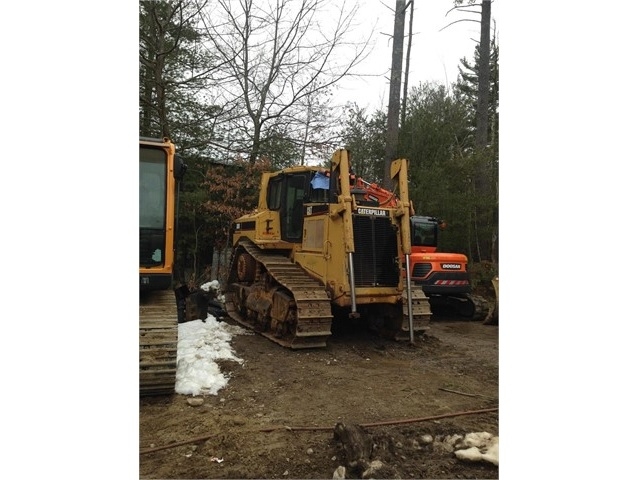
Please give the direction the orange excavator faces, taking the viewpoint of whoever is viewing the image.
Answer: facing away from the viewer and to the left of the viewer

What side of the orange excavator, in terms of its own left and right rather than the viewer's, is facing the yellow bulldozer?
left
